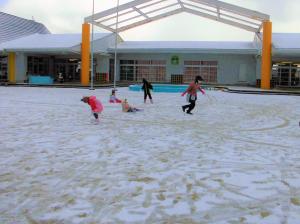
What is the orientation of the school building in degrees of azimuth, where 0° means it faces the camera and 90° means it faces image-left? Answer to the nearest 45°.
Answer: approximately 0°
